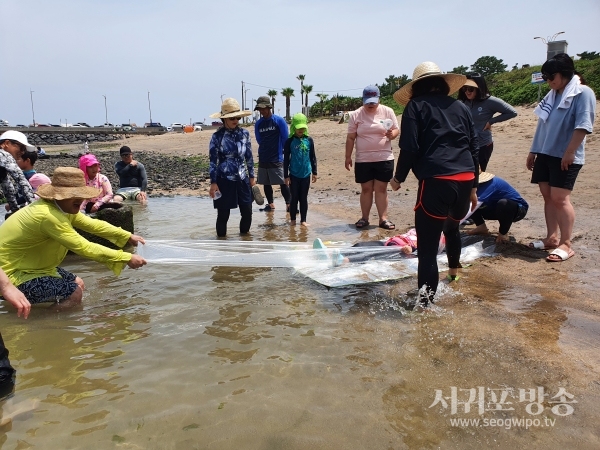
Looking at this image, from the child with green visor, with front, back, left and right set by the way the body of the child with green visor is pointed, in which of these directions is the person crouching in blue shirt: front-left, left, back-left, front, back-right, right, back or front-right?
front-left

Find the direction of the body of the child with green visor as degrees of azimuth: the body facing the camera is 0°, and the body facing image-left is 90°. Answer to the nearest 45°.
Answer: approximately 0°

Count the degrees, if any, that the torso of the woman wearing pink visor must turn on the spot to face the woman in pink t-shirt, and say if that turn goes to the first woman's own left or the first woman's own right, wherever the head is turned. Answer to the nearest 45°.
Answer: approximately 45° to the first woman's own left

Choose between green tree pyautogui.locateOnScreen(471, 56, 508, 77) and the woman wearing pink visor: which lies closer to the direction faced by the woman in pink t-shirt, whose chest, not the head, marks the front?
the woman wearing pink visor

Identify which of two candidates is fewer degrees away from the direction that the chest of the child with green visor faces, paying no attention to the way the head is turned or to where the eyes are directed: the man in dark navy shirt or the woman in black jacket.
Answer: the woman in black jacket

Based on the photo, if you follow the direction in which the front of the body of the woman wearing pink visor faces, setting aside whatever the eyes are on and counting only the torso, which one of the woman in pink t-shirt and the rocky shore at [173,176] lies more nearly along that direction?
the woman in pink t-shirt

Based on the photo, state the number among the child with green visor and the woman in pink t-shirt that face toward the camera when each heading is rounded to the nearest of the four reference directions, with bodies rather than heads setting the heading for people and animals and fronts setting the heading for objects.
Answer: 2

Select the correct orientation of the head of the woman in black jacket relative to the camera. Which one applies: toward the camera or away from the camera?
away from the camera
